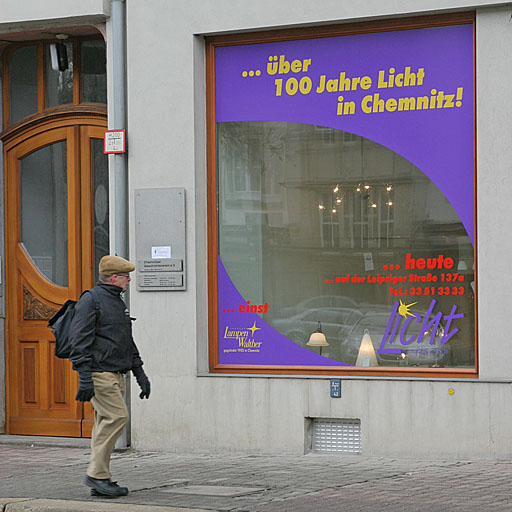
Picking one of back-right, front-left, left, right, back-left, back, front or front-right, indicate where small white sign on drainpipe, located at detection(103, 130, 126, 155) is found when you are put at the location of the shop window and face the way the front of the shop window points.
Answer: right

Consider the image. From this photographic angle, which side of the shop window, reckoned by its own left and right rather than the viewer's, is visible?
front

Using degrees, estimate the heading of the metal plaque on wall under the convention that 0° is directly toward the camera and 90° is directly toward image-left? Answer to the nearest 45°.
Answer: approximately 0°

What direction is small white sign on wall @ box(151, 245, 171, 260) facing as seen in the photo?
toward the camera

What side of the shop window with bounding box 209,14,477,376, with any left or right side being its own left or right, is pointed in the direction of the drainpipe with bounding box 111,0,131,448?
right

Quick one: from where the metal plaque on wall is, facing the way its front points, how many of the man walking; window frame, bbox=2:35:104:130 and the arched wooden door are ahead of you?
1

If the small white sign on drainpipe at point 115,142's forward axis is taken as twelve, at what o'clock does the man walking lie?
The man walking is roughly at 12 o'clock from the small white sign on drainpipe.

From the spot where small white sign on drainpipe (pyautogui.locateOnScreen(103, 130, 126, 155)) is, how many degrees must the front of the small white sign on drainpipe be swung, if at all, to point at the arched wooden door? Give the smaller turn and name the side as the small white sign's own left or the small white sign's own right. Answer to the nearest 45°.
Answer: approximately 135° to the small white sign's own right
